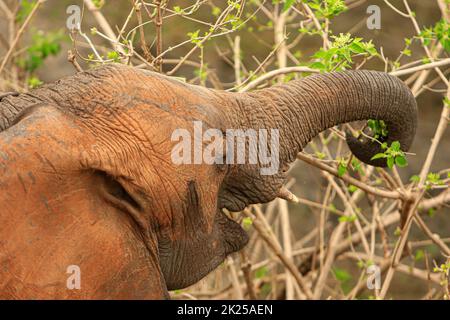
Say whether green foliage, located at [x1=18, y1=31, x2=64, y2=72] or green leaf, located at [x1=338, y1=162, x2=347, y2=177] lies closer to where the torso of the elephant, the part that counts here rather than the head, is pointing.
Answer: the green leaf

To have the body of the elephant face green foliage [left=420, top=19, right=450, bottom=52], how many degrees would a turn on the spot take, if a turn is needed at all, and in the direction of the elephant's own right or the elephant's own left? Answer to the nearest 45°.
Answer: approximately 45° to the elephant's own left

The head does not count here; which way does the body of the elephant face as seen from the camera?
to the viewer's right

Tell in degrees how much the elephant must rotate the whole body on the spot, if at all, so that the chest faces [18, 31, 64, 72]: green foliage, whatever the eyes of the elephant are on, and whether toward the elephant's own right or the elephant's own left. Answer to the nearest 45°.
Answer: approximately 90° to the elephant's own left

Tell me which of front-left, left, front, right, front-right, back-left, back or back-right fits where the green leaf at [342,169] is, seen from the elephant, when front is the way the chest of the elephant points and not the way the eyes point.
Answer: front-left

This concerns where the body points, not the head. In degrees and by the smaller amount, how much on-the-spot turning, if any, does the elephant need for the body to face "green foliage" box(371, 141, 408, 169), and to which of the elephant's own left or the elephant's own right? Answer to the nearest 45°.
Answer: approximately 45° to the elephant's own left
